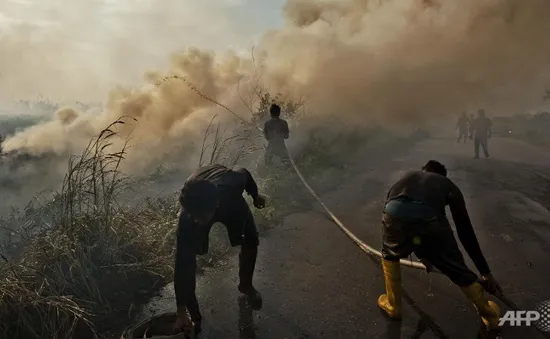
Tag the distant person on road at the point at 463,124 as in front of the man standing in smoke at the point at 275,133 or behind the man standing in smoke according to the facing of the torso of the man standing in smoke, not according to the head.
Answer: in front

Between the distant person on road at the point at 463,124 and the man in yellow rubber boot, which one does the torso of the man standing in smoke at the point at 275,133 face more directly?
the distant person on road

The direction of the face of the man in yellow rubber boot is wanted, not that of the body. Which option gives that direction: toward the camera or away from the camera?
away from the camera

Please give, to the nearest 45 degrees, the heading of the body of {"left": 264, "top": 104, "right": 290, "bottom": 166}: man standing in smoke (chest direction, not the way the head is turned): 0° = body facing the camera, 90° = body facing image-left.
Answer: approximately 180°

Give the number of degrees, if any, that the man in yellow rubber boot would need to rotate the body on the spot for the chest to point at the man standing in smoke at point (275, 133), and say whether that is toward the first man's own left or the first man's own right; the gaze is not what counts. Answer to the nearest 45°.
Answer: approximately 45° to the first man's own left

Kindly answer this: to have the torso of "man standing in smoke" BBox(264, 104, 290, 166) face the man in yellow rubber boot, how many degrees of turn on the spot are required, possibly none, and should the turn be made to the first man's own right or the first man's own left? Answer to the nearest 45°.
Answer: approximately 180°

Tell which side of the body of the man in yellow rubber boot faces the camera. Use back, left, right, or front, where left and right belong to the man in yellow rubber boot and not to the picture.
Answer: back

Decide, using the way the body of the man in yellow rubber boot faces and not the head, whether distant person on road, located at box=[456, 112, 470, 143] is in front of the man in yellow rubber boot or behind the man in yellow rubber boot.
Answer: in front
